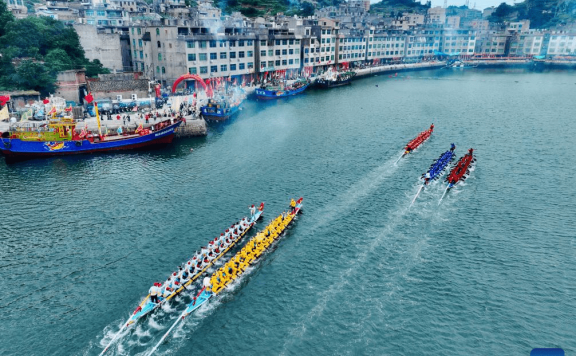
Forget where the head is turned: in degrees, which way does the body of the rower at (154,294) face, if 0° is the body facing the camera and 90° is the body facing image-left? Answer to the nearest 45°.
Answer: approximately 225°

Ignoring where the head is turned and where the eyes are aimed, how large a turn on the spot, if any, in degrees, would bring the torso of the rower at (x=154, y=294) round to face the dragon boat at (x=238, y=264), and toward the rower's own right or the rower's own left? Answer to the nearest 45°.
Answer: approximately 45° to the rower's own right
